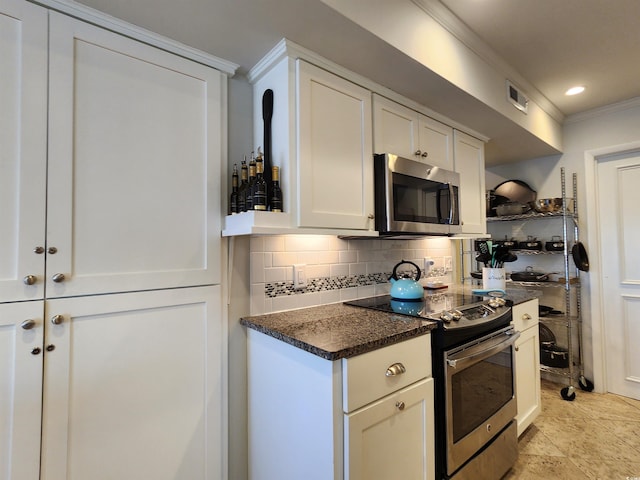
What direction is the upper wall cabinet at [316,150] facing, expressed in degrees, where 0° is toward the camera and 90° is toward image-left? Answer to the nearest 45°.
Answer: approximately 315°

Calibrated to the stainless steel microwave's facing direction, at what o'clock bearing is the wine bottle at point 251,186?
The wine bottle is roughly at 3 o'clock from the stainless steel microwave.

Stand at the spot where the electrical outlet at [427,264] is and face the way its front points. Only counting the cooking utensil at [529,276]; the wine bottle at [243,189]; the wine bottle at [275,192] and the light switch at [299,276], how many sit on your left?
1

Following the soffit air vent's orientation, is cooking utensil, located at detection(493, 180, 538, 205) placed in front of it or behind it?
behind

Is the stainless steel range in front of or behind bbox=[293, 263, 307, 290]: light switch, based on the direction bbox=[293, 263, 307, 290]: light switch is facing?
in front

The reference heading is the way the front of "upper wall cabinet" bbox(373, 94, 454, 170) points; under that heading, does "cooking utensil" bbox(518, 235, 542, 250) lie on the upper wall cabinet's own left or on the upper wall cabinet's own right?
on the upper wall cabinet's own left

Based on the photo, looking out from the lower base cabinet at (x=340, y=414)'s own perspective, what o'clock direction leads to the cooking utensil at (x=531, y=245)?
The cooking utensil is roughly at 9 o'clock from the lower base cabinet.

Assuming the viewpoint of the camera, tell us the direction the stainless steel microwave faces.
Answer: facing the viewer and to the right of the viewer

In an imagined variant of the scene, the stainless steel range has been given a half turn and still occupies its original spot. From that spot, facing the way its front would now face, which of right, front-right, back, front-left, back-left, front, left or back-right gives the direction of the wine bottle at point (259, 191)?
left
